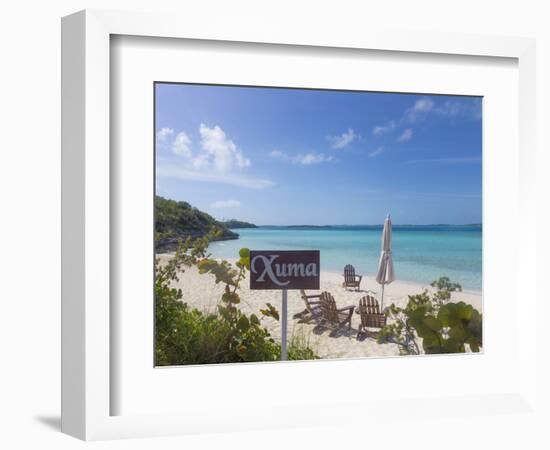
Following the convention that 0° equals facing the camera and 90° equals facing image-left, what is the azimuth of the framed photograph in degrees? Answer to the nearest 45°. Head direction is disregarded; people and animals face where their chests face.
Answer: approximately 315°
